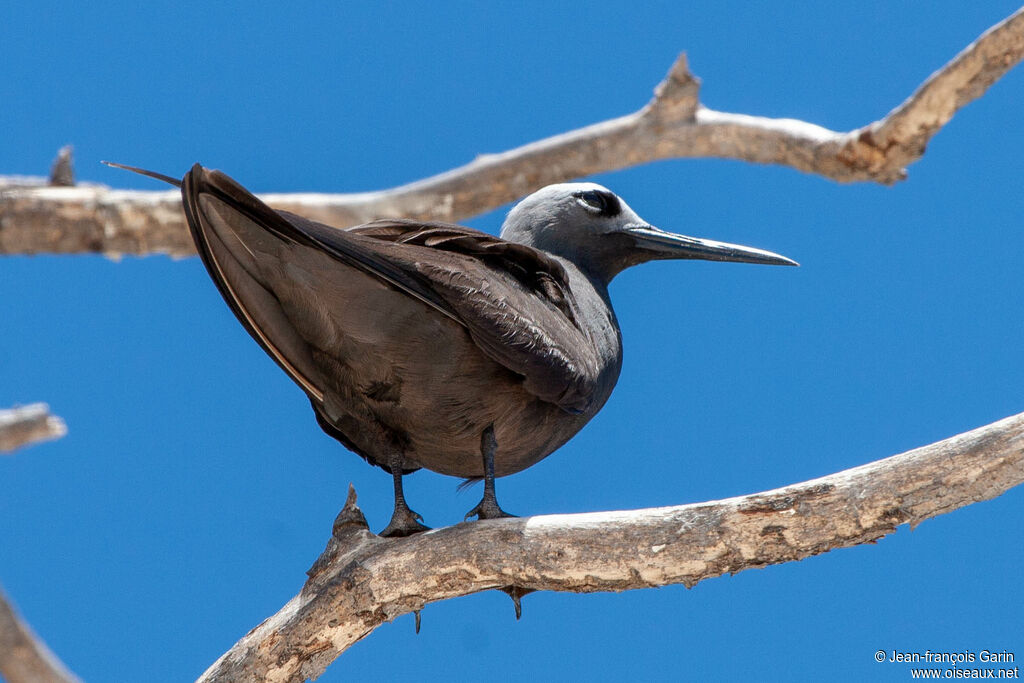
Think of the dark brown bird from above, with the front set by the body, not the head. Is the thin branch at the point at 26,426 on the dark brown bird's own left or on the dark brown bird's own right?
on the dark brown bird's own left

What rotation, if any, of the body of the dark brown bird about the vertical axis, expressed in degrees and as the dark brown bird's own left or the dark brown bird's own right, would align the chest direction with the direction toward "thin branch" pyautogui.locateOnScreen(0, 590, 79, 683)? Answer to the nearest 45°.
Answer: approximately 135° to the dark brown bird's own left

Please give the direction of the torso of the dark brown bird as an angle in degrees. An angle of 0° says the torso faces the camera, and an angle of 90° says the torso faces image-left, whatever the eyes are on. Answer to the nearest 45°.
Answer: approximately 270°
